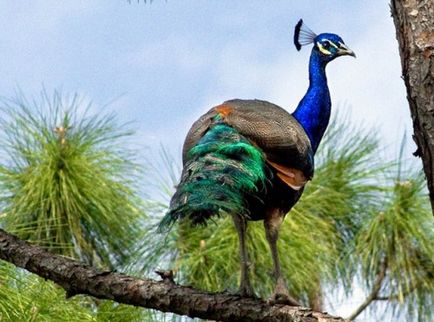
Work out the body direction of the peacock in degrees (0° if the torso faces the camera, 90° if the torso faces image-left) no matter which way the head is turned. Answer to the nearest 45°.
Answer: approximately 225°

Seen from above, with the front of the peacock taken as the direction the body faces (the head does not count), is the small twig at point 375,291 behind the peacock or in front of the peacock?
in front
